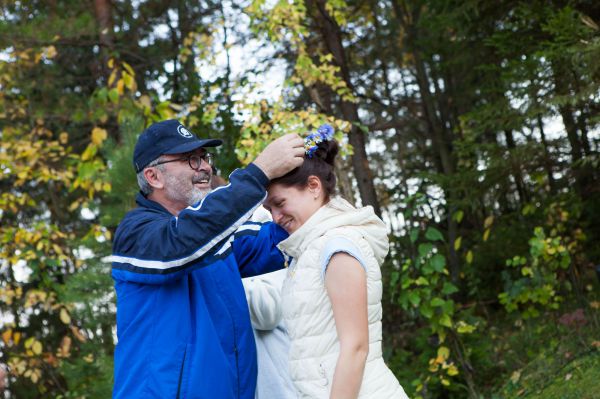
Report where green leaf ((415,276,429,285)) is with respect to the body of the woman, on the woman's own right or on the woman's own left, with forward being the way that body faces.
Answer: on the woman's own right

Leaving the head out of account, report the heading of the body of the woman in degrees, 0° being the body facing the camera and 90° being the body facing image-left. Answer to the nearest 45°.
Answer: approximately 90°

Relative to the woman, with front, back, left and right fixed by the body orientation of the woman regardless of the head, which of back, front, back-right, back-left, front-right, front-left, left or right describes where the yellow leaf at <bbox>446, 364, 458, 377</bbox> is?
right

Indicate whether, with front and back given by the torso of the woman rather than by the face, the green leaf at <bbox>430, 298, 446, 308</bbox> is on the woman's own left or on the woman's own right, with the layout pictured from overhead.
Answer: on the woman's own right
